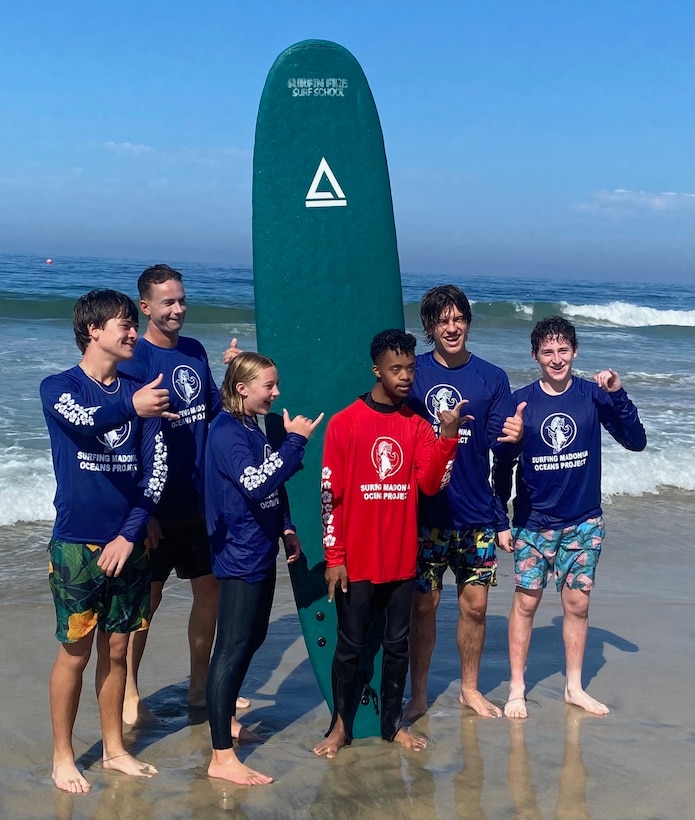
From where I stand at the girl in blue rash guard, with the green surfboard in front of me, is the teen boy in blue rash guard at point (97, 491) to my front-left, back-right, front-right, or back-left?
back-left

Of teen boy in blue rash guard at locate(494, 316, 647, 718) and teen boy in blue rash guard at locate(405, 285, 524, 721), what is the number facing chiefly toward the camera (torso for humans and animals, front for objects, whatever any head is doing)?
2

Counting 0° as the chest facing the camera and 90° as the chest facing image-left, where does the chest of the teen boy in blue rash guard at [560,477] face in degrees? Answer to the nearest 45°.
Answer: approximately 0°

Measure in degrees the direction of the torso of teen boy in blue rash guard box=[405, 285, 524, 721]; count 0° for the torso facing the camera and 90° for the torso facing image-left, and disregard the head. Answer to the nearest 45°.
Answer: approximately 0°

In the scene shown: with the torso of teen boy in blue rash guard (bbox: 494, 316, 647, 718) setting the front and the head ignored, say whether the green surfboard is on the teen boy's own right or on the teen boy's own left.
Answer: on the teen boy's own right
